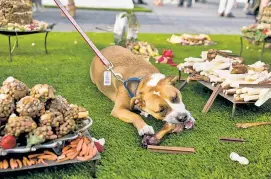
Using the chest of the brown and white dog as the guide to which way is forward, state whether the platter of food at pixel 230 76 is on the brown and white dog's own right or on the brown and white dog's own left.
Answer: on the brown and white dog's own left

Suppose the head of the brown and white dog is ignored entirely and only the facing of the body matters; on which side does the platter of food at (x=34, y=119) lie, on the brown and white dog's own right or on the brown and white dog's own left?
on the brown and white dog's own right

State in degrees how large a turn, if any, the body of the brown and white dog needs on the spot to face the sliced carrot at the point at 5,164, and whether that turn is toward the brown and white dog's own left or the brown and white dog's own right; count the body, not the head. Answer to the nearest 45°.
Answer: approximately 90° to the brown and white dog's own right

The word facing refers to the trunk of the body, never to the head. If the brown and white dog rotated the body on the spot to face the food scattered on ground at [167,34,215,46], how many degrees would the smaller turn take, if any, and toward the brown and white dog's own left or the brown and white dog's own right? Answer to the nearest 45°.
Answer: approximately 135° to the brown and white dog's own left

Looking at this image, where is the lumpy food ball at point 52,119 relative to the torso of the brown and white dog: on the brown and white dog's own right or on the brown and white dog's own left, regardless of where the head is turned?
on the brown and white dog's own right

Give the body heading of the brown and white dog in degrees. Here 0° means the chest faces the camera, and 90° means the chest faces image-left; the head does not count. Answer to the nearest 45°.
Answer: approximately 315°

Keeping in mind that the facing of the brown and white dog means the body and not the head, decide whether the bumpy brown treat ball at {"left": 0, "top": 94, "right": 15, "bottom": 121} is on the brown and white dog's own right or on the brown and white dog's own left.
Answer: on the brown and white dog's own right

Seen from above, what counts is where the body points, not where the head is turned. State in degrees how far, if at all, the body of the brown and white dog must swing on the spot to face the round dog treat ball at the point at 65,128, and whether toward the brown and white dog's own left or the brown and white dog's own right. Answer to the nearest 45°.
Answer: approximately 90° to the brown and white dog's own right

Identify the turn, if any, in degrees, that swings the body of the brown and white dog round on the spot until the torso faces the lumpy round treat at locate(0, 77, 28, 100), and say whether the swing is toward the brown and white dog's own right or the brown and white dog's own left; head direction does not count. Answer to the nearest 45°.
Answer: approximately 90° to the brown and white dog's own right

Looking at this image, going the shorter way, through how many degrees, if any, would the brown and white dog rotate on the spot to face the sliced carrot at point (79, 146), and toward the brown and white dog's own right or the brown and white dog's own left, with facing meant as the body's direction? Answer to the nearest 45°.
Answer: approximately 90° to the brown and white dog's own right

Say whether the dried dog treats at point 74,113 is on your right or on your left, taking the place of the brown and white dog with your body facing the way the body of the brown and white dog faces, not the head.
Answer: on your right

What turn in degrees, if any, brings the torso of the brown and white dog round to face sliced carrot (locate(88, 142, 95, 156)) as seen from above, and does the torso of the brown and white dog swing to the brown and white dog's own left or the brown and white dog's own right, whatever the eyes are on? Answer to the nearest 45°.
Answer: approximately 90° to the brown and white dog's own right
